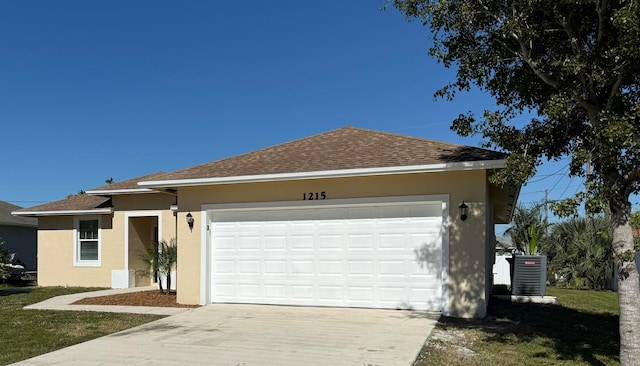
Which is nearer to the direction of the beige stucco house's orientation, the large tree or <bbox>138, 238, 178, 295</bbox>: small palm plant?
the large tree

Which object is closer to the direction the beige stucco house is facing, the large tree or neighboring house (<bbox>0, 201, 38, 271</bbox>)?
the large tree

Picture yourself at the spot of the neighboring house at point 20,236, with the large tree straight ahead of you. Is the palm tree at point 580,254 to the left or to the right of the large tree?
left

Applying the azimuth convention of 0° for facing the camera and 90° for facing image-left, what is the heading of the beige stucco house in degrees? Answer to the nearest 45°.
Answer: approximately 0°

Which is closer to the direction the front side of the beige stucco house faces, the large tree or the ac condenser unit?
the large tree
